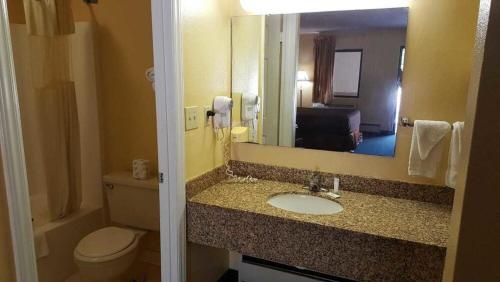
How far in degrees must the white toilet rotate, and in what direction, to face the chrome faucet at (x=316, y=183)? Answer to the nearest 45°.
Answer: approximately 90° to its left

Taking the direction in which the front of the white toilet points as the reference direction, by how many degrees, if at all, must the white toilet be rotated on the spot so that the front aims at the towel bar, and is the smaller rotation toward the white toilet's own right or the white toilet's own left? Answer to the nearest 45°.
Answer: approximately 90° to the white toilet's own left

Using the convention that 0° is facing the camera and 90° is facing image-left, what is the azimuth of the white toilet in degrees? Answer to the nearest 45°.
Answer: approximately 45°

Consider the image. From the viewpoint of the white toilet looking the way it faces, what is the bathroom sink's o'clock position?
The bathroom sink is roughly at 9 o'clock from the white toilet.

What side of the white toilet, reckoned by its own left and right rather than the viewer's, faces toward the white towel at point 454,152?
left
